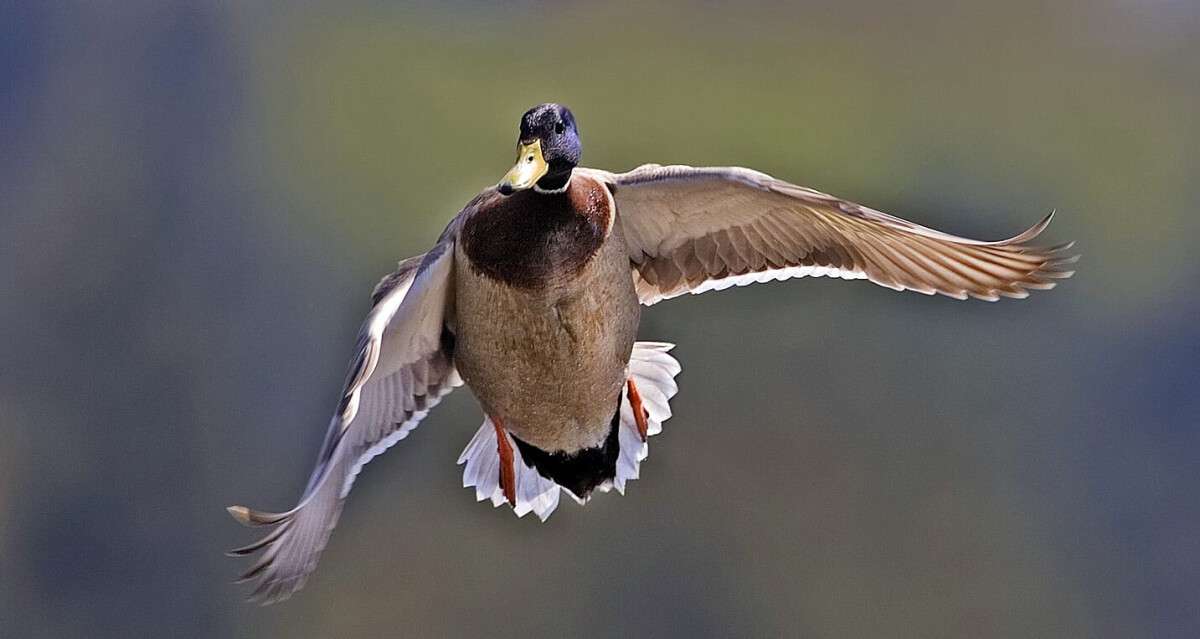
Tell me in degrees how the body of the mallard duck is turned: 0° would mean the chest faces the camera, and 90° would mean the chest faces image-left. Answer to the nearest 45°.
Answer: approximately 0°
